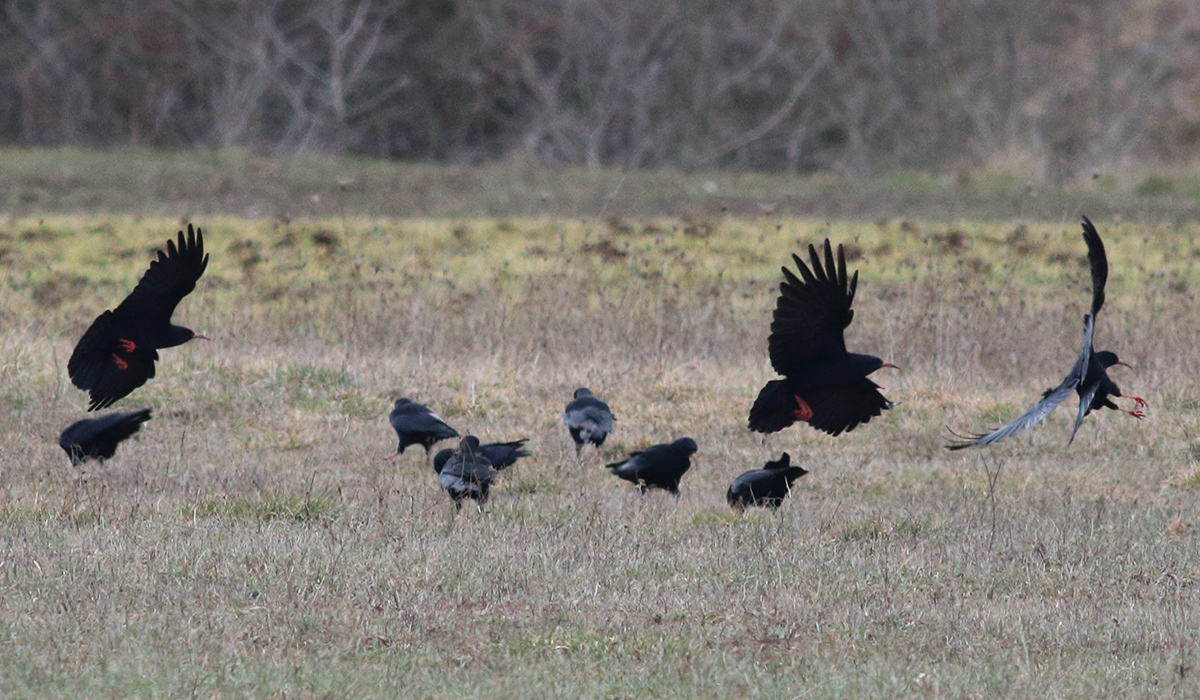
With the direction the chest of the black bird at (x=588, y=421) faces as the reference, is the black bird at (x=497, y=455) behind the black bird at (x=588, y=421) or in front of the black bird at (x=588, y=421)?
behind

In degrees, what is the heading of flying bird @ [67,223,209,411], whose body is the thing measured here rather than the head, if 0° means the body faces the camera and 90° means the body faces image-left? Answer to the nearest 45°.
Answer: approximately 270°

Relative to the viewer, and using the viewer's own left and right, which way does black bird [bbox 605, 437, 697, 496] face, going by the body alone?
facing to the right of the viewer

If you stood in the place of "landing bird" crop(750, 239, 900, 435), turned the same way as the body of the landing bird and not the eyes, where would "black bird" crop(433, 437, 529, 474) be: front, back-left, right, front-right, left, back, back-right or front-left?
back

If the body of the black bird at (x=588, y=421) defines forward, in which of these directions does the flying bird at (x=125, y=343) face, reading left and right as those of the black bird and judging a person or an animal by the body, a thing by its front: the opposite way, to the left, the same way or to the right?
to the right

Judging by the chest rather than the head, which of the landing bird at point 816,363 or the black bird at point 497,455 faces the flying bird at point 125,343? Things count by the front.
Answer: the black bird

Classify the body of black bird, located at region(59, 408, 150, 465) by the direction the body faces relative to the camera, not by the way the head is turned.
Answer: to the viewer's left

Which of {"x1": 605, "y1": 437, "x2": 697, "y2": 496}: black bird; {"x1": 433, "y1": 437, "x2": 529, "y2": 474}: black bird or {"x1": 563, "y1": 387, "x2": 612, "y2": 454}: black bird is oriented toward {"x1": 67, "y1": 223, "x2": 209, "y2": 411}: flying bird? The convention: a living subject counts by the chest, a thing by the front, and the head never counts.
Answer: {"x1": 433, "y1": 437, "x2": 529, "y2": 474}: black bird
